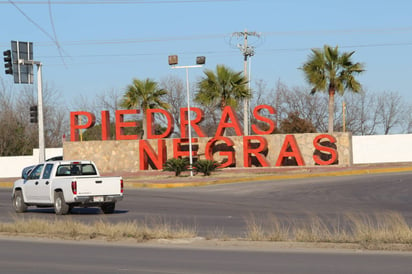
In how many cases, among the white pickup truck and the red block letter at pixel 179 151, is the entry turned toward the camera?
1

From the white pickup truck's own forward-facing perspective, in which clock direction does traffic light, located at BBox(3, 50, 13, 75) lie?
The traffic light is roughly at 1 o'clock from the white pickup truck.

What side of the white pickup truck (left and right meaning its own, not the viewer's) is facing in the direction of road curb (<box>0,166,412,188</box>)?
right

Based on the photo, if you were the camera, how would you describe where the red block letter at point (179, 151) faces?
facing the viewer

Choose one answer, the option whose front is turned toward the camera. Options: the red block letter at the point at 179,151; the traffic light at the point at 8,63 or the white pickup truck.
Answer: the red block letter

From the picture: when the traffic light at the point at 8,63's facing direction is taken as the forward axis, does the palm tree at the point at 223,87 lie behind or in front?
behind

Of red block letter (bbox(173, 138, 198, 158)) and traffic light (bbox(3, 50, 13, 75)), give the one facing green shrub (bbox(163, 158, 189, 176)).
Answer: the red block letter

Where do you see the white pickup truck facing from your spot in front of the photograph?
facing away from the viewer and to the left of the viewer
